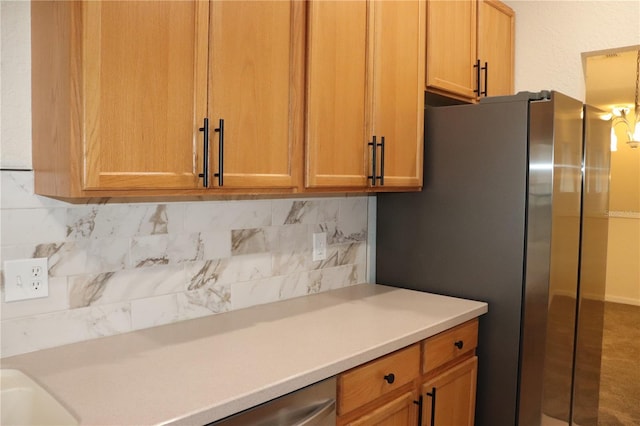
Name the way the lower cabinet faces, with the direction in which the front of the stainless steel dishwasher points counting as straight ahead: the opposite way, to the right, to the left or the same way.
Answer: the same way

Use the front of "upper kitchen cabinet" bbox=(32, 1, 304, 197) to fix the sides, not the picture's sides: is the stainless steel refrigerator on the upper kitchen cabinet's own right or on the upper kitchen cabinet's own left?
on the upper kitchen cabinet's own left

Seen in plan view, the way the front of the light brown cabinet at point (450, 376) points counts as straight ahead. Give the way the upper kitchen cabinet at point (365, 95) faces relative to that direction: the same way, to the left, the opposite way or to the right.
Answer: the same way

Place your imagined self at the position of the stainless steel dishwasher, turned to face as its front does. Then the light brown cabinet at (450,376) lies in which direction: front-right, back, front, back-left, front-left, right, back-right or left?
left

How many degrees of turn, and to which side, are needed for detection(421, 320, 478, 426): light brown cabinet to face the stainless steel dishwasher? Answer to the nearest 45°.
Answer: approximately 90° to its right

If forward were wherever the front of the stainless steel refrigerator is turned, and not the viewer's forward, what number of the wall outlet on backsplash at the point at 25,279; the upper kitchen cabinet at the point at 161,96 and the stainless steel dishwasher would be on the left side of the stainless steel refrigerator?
0

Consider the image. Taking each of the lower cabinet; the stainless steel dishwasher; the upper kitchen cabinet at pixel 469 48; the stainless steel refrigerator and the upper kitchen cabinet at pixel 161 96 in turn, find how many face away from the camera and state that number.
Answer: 0

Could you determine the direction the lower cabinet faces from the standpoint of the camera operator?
facing the viewer and to the right of the viewer

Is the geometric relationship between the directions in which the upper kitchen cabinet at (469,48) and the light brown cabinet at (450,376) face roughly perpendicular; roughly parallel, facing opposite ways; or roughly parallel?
roughly parallel

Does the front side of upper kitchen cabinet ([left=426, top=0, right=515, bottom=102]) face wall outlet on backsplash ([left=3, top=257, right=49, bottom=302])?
no

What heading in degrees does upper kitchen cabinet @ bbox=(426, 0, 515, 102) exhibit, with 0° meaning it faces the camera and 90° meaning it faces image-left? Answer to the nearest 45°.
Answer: approximately 315°

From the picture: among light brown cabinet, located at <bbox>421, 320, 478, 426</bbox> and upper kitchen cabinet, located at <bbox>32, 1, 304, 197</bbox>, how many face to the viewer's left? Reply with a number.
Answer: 0

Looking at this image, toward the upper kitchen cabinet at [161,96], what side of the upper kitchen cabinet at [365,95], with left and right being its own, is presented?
right

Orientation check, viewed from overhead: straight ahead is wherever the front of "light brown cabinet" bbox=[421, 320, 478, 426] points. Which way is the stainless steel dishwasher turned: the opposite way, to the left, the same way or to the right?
the same way

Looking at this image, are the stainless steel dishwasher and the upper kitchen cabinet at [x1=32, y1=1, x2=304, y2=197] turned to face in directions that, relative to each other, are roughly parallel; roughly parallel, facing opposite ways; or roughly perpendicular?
roughly parallel

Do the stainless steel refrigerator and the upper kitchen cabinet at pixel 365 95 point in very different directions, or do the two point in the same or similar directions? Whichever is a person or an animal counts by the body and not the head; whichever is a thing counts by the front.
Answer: same or similar directions

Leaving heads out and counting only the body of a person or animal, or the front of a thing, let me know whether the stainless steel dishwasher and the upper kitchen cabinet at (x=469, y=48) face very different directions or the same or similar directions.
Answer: same or similar directions
